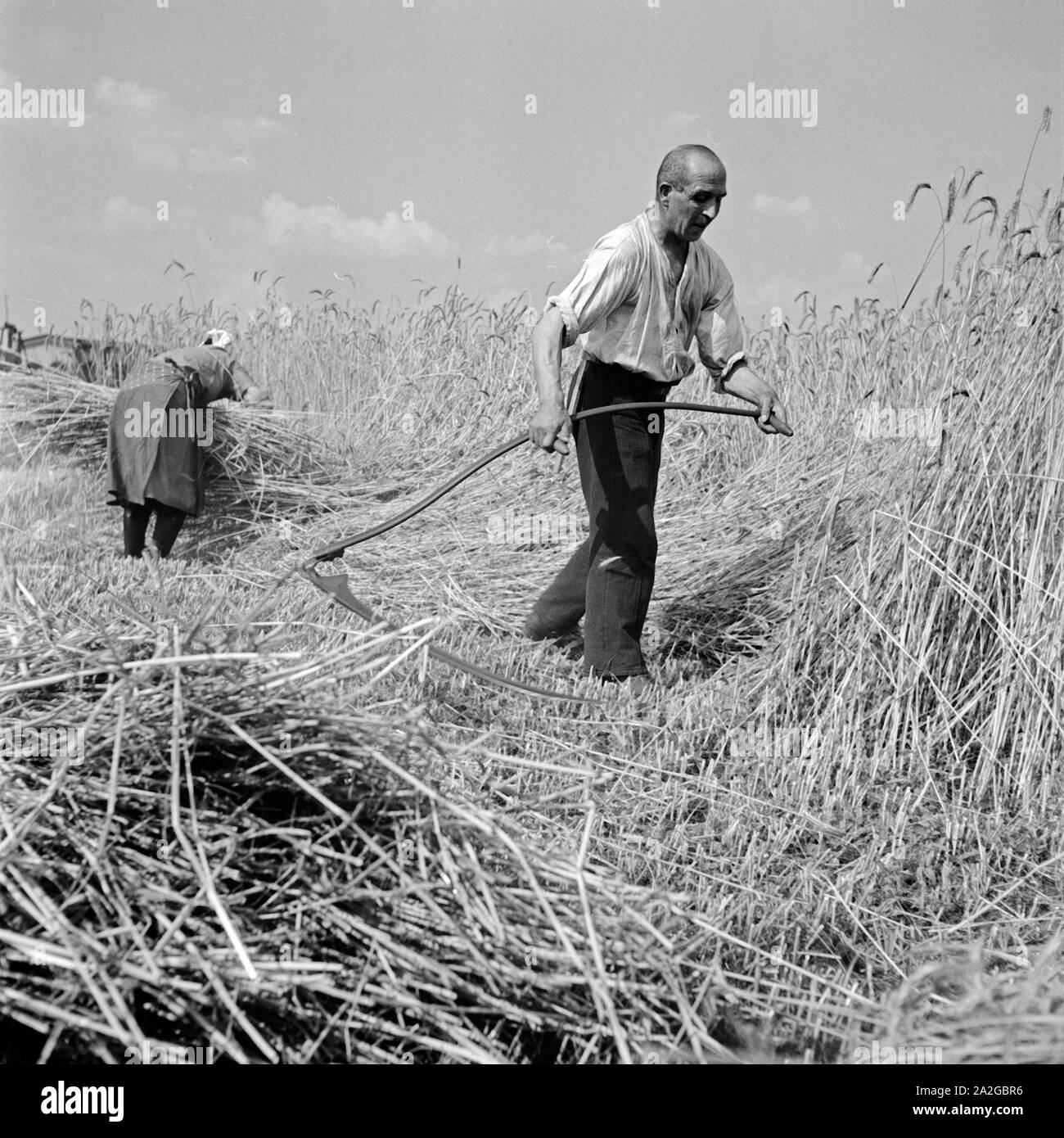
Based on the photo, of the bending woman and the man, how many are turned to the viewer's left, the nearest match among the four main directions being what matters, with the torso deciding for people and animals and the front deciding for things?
0

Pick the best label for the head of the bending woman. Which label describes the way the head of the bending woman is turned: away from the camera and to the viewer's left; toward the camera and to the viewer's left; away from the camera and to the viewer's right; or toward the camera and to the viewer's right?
away from the camera and to the viewer's right

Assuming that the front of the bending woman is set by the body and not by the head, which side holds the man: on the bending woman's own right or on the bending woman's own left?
on the bending woman's own right

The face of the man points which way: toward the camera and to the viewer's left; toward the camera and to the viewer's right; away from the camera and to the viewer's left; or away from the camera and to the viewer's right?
toward the camera and to the viewer's right

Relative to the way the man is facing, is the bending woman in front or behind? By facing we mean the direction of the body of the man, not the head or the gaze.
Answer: behind

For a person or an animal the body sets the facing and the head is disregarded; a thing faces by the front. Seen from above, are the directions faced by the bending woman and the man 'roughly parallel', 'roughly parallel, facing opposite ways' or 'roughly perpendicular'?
roughly perpendicular

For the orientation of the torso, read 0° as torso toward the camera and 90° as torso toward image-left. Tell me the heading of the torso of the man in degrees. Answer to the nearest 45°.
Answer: approximately 315°

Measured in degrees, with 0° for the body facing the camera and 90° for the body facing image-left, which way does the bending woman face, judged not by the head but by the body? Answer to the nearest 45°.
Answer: approximately 225°
